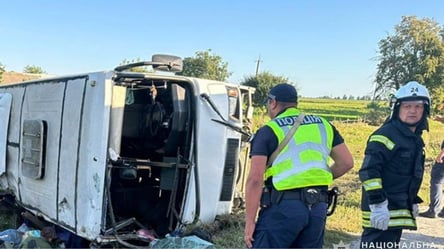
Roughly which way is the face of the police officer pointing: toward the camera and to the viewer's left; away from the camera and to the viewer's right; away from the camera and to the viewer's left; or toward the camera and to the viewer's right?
away from the camera and to the viewer's left

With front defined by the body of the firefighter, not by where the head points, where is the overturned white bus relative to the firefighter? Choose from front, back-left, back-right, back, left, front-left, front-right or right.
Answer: back-right

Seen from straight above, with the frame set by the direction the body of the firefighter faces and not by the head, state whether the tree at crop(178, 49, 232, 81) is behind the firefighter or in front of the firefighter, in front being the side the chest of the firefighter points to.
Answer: behind

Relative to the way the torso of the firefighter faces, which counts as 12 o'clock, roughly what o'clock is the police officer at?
The police officer is roughly at 3 o'clock from the firefighter.

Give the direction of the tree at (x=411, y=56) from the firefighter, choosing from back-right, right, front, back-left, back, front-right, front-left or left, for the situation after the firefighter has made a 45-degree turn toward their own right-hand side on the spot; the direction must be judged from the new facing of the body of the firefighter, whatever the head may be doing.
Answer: back

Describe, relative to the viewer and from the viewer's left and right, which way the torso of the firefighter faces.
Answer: facing the viewer and to the right of the viewer
